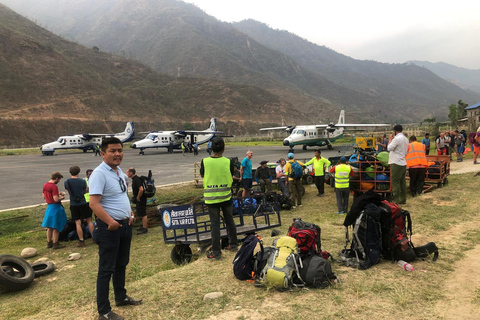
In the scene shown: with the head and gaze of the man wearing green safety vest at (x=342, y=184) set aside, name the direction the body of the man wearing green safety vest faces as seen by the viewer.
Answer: away from the camera

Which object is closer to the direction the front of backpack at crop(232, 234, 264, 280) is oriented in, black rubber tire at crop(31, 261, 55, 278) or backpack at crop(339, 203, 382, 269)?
the black rubber tire

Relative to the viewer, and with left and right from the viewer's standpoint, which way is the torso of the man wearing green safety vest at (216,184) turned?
facing away from the viewer

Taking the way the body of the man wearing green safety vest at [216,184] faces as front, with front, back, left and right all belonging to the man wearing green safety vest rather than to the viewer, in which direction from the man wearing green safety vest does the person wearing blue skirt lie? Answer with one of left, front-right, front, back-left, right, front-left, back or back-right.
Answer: front-left
